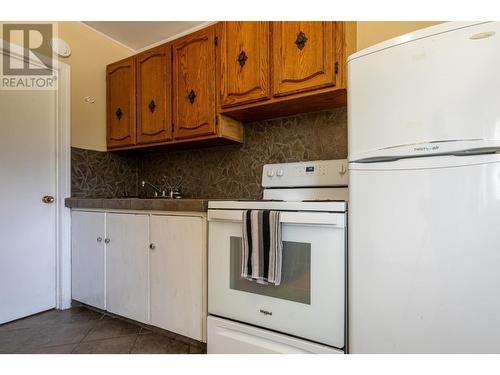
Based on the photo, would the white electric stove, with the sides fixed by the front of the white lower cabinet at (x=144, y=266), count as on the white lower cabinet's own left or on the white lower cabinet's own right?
on the white lower cabinet's own left

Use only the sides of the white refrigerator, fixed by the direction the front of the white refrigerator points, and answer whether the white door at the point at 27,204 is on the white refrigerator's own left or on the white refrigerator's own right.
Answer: on the white refrigerator's own right

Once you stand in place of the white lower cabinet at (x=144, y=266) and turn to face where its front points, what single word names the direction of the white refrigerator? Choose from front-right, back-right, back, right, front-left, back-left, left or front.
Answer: left

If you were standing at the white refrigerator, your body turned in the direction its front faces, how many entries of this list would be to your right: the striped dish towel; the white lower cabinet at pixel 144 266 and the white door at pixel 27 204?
3

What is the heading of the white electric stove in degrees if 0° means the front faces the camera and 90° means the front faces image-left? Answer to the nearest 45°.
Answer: approximately 45°

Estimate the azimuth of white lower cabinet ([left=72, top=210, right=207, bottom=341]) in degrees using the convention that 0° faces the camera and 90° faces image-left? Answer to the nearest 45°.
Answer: approximately 45°

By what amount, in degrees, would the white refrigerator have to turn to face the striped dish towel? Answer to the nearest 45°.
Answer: approximately 90° to its right

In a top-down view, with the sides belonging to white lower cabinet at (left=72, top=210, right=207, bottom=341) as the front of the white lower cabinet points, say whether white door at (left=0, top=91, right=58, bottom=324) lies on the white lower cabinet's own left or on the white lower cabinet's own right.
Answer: on the white lower cabinet's own right

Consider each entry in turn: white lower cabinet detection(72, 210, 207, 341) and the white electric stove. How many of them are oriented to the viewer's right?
0
